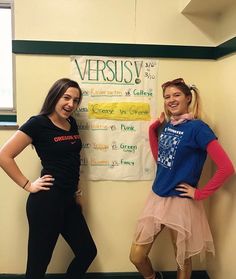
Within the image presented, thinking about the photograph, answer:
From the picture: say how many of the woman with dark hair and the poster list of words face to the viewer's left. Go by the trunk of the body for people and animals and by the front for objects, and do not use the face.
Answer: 0

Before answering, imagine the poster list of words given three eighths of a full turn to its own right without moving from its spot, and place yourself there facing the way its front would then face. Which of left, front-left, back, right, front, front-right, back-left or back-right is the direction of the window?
front-left

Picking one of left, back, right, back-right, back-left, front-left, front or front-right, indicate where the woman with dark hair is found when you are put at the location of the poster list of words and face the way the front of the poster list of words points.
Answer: front-right

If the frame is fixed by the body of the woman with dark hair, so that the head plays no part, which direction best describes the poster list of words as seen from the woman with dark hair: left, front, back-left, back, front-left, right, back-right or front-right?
left

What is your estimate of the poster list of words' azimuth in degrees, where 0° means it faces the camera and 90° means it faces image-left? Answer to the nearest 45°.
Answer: approximately 0°

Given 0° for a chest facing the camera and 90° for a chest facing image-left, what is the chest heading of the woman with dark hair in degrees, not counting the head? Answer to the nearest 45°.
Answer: approximately 315°

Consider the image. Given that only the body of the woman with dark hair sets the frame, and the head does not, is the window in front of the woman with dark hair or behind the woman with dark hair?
behind
